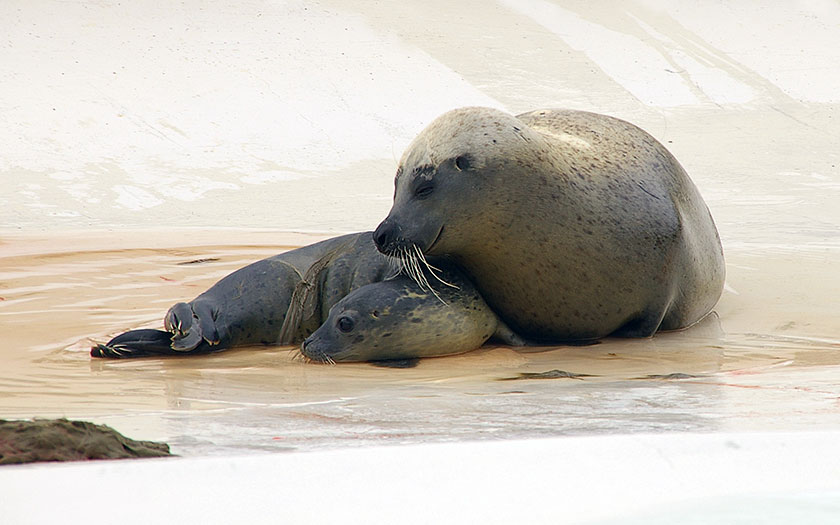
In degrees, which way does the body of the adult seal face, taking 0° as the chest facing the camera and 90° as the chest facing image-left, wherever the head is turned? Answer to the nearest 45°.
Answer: approximately 45°

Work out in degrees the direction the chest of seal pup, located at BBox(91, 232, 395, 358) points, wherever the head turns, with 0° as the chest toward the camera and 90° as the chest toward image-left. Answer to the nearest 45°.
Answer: approximately 270°

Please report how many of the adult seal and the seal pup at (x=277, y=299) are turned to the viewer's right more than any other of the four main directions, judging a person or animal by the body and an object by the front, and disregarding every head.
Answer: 1
